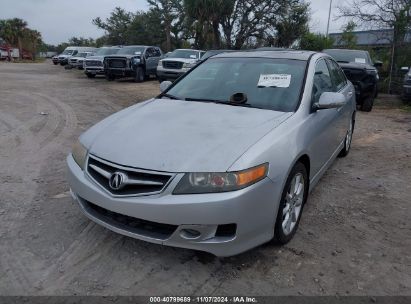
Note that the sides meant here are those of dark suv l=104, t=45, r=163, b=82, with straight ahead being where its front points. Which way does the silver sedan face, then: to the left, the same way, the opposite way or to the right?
the same way

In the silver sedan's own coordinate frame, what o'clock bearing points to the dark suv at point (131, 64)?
The dark suv is roughly at 4 o'clock from the silver sedan.

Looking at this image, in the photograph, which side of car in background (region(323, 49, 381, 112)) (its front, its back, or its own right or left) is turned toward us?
front

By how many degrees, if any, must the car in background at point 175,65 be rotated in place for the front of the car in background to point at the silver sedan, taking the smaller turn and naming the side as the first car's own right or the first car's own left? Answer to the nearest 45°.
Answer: approximately 45° to the first car's own left

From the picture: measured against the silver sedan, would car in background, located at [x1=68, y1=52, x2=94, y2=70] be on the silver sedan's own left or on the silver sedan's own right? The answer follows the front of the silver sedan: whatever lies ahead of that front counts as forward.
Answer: on the silver sedan's own right

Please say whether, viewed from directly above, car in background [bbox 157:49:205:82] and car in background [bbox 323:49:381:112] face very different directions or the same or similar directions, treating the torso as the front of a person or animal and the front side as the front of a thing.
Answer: same or similar directions

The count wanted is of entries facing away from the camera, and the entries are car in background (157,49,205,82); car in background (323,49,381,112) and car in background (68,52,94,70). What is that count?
0

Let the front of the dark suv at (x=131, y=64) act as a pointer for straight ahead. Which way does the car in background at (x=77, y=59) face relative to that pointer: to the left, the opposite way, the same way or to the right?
the same way

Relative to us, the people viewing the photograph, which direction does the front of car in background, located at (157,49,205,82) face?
facing the viewer and to the left of the viewer

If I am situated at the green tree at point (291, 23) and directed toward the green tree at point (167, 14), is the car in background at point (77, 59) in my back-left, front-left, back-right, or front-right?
front-left

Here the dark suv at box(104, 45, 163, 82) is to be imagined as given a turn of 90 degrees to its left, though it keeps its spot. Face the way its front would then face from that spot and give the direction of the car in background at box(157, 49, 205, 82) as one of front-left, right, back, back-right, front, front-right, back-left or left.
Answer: front

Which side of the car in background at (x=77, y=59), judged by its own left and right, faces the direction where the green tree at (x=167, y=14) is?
left

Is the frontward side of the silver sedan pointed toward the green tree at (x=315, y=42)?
no

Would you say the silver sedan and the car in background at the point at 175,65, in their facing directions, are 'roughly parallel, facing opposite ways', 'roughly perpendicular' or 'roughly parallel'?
roughly parallel

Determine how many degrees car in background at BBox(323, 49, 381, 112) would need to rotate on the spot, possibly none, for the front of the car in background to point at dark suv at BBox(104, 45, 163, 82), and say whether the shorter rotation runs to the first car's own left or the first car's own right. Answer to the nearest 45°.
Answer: approximately 135° to the first car's own right

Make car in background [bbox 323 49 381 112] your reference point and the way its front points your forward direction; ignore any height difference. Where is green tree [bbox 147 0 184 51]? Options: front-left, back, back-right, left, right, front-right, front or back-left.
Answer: back-right

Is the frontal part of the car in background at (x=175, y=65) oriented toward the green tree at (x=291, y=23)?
no

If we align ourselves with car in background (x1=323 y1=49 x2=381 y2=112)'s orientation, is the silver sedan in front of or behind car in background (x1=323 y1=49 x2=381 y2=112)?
in front

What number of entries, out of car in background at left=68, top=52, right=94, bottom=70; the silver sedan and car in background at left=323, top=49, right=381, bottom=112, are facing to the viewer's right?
0

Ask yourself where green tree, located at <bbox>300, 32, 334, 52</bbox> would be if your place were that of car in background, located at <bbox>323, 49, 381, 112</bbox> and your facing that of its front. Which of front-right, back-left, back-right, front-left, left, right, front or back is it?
back

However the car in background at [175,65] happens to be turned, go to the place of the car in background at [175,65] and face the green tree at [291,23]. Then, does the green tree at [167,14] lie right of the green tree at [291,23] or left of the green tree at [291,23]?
left

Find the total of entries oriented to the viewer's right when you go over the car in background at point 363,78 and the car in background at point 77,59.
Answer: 0
